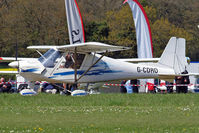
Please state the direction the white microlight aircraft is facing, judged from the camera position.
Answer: facing to the left of the viewer

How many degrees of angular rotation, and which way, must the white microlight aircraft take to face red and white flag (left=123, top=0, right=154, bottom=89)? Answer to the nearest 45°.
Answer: approximately 135° to its right

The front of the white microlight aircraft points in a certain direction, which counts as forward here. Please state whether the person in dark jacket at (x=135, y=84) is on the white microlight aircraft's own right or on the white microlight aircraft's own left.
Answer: on the white microlight aircraft's own right

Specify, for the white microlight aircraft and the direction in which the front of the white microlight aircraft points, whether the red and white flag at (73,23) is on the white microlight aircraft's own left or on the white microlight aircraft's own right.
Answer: on the white microlight aircraft's own right
